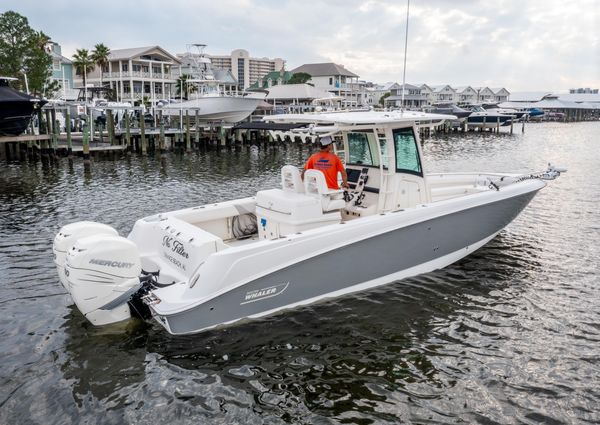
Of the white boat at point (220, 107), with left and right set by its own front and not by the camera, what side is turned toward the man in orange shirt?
right

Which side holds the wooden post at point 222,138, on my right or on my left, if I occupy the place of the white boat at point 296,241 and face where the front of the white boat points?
on my left

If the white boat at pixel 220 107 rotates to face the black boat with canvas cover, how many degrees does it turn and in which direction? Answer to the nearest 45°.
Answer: approximately 135° to its right

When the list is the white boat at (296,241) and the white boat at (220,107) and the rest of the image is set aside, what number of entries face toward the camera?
0

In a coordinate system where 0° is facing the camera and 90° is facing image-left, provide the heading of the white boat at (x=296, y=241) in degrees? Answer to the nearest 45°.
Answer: approximately 225°

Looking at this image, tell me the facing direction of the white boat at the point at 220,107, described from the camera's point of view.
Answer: facing to the right of the viewer

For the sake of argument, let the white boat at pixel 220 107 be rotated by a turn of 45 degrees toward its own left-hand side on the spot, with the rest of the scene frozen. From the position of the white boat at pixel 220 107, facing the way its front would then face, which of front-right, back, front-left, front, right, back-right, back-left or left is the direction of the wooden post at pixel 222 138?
back-right

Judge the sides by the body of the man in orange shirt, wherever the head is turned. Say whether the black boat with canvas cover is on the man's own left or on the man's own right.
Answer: on the man's own left

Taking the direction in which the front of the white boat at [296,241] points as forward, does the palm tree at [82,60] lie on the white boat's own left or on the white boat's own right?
on the white boat's own left

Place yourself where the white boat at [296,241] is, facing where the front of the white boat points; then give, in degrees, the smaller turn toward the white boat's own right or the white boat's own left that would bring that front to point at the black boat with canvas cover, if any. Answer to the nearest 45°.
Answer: approximately 90° to the white boat's own left

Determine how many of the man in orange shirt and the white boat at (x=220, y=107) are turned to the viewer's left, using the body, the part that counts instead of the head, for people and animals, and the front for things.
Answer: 0

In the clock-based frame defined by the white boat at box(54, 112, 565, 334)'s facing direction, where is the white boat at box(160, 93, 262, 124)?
the white boat at box(160, 93, 262, 124) is roughly at 10 o'clock from the white boat at box(54, 112, 565, 334).

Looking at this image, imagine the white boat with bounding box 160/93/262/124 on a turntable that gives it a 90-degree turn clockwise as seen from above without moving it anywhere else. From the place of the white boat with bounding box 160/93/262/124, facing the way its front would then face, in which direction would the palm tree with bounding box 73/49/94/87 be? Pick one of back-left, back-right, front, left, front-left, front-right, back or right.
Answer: back-right

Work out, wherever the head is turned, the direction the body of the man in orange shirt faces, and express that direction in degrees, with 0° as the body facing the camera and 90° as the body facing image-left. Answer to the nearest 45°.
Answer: approximately 225°
